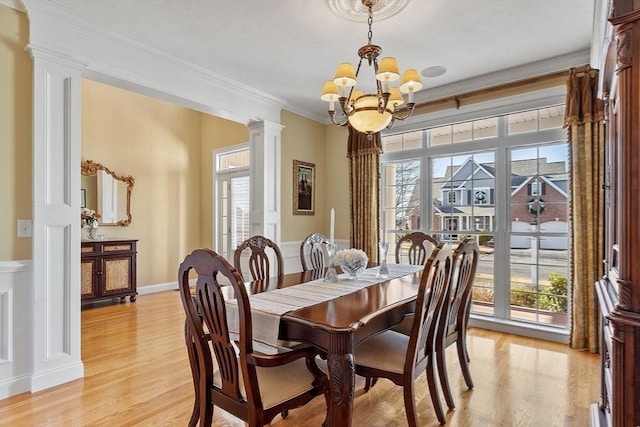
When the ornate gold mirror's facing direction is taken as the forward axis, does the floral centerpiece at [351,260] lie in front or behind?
in front

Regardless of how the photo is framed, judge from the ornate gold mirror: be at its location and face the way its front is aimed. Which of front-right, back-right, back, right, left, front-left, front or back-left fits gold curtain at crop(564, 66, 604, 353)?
front-left

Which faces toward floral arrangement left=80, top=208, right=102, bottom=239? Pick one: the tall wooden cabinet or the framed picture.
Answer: the tall wooden cabinet

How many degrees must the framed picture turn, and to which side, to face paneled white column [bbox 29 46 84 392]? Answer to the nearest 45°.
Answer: approximately 90° to its right

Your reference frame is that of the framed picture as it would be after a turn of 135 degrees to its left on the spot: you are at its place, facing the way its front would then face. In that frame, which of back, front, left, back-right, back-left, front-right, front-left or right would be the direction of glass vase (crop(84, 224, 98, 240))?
left

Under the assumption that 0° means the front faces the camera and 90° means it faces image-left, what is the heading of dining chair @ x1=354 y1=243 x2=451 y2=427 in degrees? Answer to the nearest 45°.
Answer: approximately 135°

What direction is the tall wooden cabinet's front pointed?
to the viewer's left

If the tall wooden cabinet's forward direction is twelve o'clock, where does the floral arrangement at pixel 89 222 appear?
The floral arrangement is roughly at 12 o'clock from the tall wooden cabinet.

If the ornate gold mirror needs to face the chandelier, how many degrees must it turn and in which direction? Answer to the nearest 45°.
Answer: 0° — it already faces it

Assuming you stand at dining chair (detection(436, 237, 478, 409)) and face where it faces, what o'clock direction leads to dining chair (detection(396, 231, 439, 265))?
dining chair (detection(396, 231, 439, 265)) is roughly at 1 o'clock from dining chair (detection(436, 237, 478, 409)).

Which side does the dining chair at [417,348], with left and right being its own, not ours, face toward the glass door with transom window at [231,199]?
front

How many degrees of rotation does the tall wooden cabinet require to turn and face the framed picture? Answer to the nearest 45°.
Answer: approximately 45° to its right
